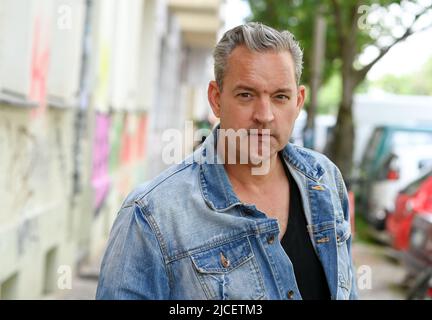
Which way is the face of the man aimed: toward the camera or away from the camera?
toward the camera

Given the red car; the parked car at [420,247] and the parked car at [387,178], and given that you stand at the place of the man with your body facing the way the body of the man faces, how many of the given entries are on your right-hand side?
0

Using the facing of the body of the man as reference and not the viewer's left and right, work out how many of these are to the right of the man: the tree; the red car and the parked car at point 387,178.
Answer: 0

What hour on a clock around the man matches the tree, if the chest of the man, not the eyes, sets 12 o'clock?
The tree is roughly at 8 o'clock from the man.

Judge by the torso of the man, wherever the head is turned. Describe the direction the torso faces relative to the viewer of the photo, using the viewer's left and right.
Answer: facing the viewer and to the right of the viewer

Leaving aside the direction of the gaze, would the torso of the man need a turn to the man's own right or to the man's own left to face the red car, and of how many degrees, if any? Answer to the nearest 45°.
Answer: approximately 135° to the man's own left

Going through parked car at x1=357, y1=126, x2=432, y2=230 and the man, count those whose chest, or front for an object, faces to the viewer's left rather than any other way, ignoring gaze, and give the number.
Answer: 0

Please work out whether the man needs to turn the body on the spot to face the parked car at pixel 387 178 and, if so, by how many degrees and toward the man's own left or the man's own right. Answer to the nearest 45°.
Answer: approximately 135° to the man's own left
